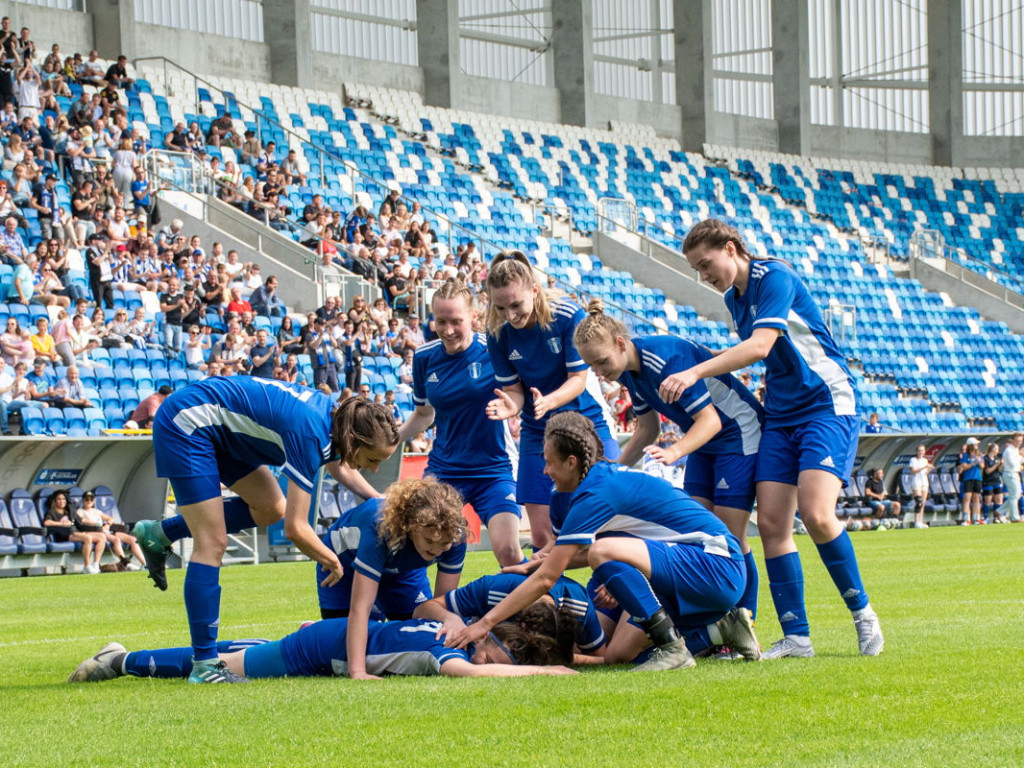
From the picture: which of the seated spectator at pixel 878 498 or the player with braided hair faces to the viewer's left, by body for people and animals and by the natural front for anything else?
the player with braided hair

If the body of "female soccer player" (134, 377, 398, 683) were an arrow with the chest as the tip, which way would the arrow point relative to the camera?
to the viewer's right

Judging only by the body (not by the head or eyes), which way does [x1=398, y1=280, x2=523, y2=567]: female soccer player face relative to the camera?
toward the camera

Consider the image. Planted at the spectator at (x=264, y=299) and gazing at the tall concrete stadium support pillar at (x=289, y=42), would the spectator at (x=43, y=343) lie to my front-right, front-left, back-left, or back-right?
back-left

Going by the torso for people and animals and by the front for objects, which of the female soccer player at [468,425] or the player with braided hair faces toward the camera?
the female soccer player

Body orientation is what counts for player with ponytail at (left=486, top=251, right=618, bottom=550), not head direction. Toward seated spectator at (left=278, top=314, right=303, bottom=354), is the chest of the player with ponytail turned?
no

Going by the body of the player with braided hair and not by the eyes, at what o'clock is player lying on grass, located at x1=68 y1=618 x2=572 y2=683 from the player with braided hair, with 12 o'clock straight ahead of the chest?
The player lying on grass is roughly at 12 o'clock from the player with braided hair.

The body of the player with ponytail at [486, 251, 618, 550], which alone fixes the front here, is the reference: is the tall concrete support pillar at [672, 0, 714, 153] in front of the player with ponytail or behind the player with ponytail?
behind

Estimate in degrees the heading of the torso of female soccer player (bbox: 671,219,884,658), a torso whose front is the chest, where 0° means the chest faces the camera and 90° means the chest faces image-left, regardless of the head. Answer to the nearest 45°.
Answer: approximately 45°

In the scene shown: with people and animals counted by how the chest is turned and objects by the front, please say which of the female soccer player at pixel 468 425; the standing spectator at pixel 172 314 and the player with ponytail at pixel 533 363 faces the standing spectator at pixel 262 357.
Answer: the standing spectator at pixel 172 314

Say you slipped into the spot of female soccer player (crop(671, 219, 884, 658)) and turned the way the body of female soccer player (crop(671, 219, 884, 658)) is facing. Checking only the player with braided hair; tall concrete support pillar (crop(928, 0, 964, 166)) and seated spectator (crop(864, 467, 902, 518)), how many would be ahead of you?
1

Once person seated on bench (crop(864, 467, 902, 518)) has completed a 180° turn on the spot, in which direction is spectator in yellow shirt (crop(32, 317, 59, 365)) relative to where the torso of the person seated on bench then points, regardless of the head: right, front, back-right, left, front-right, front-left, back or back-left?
left

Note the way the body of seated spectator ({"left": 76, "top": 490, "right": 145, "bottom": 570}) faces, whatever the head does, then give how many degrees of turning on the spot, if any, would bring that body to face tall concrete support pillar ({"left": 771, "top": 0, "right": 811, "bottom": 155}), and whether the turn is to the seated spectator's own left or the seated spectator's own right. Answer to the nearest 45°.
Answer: approximately 90° to the seated spectator's own left

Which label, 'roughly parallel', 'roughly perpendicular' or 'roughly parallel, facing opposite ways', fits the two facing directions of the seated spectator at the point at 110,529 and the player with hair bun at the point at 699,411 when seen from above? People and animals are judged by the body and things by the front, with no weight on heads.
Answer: roughly perpendicular

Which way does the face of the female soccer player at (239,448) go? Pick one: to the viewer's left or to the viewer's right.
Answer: to the viewer's right

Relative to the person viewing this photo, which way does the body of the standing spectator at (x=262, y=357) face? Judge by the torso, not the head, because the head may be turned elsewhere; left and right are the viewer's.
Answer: facing the viewer and to the right of the viewer

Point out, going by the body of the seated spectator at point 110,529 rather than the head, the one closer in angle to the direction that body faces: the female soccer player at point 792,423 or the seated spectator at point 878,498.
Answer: the female soccer player

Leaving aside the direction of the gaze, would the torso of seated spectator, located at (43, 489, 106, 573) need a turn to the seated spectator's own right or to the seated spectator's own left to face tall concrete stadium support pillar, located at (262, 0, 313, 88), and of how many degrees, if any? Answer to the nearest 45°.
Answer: approximately 135° to the seated spectator's own left

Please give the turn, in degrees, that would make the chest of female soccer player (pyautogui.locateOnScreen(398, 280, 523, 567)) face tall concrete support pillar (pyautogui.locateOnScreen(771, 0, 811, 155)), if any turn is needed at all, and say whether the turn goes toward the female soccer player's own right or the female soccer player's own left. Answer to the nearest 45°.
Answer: approximately 180°
